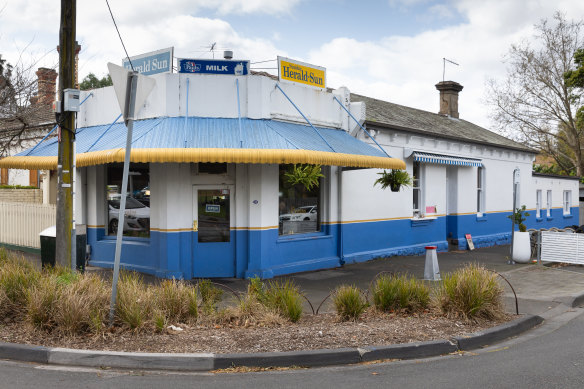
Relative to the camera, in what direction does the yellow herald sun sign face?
facing the viewer and to the right of the viewer

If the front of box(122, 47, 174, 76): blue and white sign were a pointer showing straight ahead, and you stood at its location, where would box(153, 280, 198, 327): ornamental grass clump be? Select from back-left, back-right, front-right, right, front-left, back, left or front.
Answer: front-left

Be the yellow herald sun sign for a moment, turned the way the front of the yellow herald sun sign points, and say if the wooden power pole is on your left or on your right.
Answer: on your right

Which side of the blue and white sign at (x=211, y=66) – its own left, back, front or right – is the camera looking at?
front

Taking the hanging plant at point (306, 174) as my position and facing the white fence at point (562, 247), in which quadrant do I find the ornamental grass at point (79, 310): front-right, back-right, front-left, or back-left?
back-right

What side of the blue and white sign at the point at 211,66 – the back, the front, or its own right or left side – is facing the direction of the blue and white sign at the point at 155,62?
right

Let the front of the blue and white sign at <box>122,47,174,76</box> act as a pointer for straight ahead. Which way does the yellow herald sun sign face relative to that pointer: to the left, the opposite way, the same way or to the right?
to the left

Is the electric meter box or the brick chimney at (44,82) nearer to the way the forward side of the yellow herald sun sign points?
the electric meter box

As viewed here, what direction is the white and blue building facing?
toward the camera

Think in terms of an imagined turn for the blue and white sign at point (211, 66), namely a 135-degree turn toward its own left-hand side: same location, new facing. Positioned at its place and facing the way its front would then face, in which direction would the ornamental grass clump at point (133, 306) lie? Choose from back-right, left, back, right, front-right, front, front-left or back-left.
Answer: back-right

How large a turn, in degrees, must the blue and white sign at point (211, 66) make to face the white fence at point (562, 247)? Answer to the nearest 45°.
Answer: approximately 90° to its left

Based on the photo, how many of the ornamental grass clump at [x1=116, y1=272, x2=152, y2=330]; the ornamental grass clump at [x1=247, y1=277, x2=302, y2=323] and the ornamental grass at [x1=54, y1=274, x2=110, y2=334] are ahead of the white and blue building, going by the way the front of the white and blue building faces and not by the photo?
3
